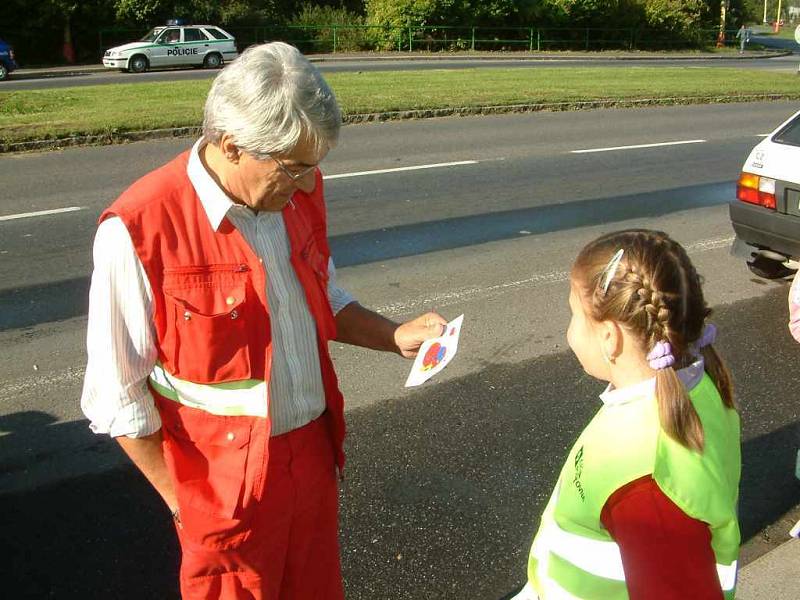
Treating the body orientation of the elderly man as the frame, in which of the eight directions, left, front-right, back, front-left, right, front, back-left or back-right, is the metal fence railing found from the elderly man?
back-left

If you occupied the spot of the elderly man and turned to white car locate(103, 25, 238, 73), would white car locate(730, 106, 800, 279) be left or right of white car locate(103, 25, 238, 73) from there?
right

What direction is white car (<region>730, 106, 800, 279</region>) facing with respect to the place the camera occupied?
facing away from the viewer and to the right of the viewer

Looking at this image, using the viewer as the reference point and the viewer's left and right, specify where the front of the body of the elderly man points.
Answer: facing the viewer and to the right of the viewer

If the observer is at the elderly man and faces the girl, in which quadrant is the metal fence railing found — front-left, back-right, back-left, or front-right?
back-left

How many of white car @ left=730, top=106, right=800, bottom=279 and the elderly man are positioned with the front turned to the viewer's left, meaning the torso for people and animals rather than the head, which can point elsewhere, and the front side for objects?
0

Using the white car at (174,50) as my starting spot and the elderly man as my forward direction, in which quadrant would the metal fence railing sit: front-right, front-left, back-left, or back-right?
back-left

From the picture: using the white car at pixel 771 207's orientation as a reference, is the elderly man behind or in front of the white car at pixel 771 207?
behind

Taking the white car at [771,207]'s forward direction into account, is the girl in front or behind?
behind

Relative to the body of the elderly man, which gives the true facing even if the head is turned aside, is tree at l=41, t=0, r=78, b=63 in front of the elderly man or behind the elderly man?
behind

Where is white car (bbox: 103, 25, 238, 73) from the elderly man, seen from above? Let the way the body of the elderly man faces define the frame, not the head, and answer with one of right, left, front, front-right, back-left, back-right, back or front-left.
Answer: back-left

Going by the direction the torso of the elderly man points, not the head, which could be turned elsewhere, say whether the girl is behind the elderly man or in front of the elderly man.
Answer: in front
